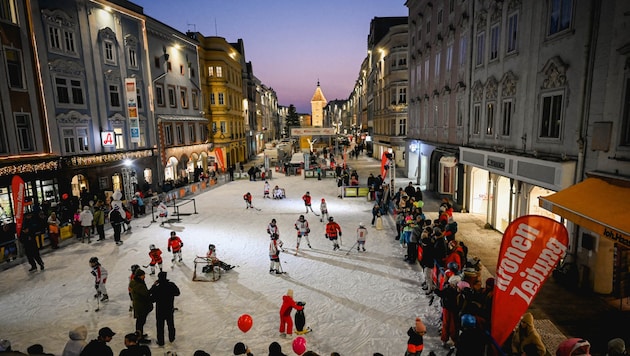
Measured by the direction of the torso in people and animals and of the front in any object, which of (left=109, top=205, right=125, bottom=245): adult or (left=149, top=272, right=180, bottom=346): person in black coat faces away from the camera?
the person in black coat

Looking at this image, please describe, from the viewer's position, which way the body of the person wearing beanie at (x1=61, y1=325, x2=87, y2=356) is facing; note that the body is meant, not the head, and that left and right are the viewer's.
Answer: facing away from the viewer and to the right of the viewer

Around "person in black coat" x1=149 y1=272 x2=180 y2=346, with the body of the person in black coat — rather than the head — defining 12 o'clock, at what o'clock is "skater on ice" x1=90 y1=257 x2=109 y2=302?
The skater on ice is roughly at 11 o'clock from the person in black coat.

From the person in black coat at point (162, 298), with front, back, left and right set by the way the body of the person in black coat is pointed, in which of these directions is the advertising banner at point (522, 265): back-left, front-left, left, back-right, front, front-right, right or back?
back-right

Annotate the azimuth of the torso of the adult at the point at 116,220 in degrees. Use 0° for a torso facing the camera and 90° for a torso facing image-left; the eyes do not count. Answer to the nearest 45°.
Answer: approximately 270°

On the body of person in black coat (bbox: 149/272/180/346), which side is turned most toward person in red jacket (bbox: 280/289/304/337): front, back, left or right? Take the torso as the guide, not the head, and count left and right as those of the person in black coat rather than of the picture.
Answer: right

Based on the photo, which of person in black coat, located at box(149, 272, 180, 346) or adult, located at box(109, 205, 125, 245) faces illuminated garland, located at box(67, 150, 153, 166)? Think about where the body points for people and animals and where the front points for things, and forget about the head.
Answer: the person in black coat

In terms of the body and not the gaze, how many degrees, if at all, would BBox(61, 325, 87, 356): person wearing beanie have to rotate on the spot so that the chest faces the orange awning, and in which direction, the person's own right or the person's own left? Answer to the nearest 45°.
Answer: approximately 90° to the person's own right

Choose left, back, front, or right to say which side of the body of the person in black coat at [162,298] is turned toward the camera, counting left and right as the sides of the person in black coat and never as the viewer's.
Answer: back

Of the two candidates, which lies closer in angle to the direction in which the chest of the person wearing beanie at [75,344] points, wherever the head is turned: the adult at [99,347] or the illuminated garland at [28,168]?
the illuminated garland

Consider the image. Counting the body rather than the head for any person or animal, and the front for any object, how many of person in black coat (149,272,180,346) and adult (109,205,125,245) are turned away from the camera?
1

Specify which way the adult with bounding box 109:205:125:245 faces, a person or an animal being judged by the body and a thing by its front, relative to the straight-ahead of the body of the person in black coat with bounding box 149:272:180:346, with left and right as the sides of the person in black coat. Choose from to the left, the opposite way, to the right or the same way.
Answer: to the right

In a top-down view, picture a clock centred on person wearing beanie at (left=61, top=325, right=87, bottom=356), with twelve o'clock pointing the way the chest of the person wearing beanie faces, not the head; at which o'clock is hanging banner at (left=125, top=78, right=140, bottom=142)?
The hanging banner is roughly at 11 o'clock from the person wearing beanie.
